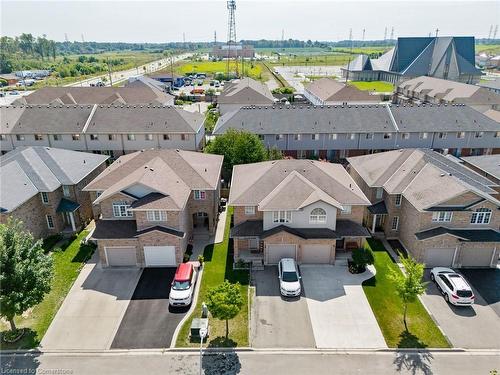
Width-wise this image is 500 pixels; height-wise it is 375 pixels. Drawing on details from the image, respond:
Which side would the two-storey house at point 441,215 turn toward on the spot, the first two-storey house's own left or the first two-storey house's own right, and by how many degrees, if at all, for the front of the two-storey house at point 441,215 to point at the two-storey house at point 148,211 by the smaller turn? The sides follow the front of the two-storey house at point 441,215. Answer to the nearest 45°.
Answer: approximately 90° to the first two-storey house's own right

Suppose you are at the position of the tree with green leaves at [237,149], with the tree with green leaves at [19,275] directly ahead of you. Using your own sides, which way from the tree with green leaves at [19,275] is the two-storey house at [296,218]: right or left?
left

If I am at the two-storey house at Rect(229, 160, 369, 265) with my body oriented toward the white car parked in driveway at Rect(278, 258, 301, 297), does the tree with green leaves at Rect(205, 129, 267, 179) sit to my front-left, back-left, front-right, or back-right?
back-right

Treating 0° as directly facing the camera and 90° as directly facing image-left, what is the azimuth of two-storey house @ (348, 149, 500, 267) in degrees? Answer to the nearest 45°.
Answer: approximately 315°

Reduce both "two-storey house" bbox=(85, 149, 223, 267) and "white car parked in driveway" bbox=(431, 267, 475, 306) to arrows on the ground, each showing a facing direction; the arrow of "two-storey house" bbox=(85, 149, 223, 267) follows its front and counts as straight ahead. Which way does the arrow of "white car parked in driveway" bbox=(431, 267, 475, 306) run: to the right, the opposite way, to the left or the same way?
the opposite way

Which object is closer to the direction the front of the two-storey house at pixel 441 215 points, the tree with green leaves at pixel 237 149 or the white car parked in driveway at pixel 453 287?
the white car parked in driveway

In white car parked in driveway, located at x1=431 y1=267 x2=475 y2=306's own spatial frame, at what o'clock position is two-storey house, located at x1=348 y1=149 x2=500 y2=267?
The two-storey house is roughly at 1 o'clock from the white car parked in driveway.

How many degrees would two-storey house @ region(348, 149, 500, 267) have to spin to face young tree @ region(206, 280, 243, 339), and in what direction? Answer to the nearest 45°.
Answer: approximately 90° to its right

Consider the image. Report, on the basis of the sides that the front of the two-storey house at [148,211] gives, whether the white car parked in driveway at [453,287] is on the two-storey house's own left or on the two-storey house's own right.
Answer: on the two-storey house's own left

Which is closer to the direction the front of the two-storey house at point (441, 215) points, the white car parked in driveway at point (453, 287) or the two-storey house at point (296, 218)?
the white car parked in driveway

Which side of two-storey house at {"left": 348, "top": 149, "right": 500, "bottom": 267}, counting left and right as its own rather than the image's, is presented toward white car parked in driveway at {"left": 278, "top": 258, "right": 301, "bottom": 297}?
right

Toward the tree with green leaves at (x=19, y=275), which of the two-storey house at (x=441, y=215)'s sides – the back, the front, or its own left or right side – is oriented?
right

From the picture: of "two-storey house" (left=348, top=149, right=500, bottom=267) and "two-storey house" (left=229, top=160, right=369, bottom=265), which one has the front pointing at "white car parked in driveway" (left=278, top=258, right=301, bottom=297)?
"two-storey house" (left=229, top=160, right=369, bottom=265)
